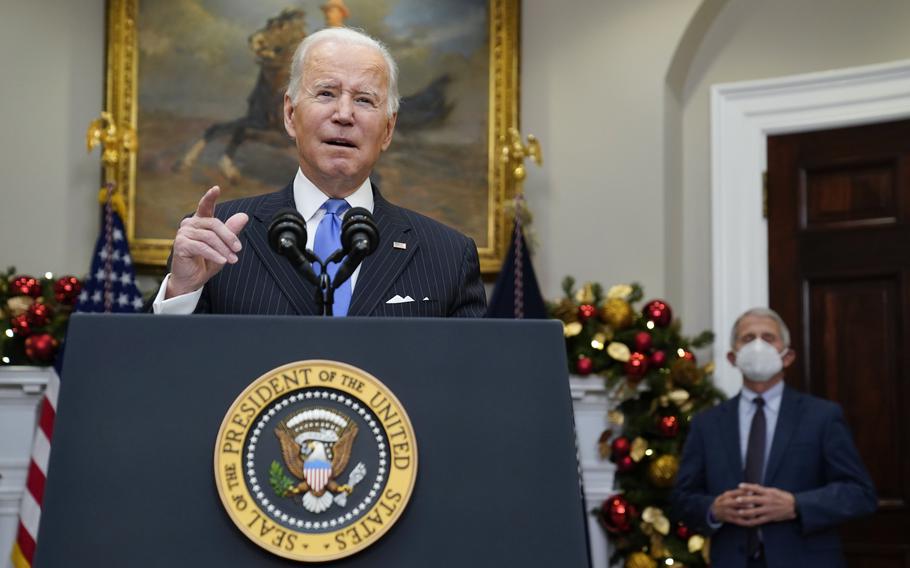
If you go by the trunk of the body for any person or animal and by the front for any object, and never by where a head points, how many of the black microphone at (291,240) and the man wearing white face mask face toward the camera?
1

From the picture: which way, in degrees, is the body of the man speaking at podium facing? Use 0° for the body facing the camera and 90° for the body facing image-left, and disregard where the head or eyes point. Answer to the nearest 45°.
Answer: approximately 0°

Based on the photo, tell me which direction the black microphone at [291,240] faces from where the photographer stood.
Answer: facing away from the viewer

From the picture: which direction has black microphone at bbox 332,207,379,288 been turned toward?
away from the camera
